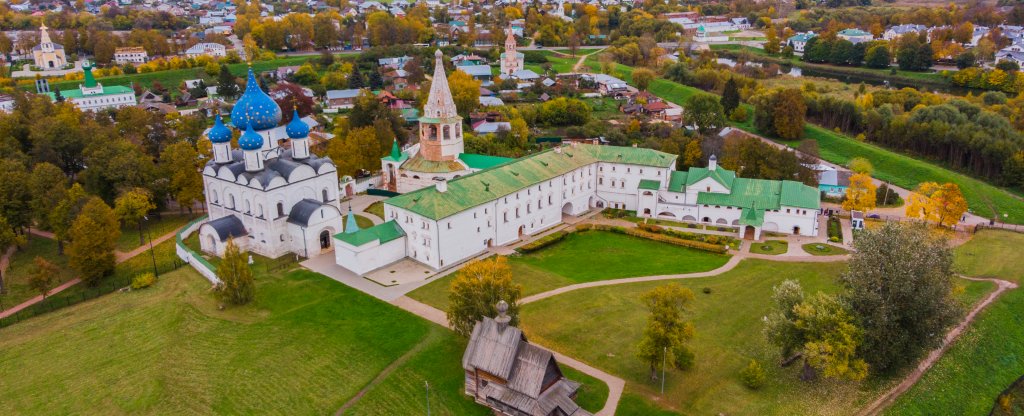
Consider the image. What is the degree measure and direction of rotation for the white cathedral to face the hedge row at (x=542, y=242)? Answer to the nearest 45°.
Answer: approximately 45° to its left

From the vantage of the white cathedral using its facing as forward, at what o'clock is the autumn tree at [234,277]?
The autumn tree is roughly at 2 o'clock from the white cathedral.

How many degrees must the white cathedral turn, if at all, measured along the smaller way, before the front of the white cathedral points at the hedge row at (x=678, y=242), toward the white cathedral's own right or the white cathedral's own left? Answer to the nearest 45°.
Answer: approximately 45° to the white cathedral's own left

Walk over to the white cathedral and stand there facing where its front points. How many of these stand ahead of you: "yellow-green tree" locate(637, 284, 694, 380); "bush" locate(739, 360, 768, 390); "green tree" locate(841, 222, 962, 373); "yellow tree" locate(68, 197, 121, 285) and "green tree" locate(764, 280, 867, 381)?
4

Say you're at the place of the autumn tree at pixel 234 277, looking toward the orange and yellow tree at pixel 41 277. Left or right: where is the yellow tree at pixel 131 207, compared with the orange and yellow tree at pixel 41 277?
right

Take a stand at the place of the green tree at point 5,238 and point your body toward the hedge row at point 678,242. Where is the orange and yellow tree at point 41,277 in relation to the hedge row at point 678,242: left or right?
right

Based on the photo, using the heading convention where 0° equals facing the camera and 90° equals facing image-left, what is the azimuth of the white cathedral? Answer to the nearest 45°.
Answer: approximately 315°

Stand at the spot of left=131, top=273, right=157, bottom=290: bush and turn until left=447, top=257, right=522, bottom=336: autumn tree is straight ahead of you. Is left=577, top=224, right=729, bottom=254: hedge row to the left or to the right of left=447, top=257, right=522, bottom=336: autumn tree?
left

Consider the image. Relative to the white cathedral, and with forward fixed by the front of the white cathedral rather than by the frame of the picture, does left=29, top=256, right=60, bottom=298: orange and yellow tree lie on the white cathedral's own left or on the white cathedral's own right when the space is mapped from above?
on the white cathedral's own right

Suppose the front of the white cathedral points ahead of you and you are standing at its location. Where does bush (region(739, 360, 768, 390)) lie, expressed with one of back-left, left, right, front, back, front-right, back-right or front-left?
front

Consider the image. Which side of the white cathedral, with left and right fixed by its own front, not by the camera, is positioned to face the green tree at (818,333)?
front

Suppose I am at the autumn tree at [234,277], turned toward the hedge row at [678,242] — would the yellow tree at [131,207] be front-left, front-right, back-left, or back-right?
back-left

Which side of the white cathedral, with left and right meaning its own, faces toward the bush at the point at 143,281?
right

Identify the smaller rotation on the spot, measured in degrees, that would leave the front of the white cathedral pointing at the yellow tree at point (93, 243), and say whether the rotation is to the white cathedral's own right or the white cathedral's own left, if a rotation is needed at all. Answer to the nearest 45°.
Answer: approximately 135° to the white cathedral's own right

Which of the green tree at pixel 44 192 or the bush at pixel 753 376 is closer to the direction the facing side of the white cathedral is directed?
the bush

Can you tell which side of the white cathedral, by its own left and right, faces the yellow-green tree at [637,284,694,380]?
front
